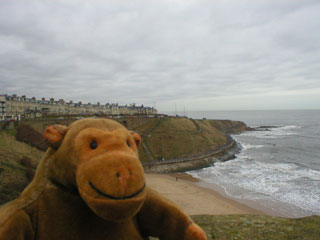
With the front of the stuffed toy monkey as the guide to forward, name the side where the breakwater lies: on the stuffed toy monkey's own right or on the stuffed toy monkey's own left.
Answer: on the stuffed toy monkey's own left

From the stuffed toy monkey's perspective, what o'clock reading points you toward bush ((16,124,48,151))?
The bush is roughly at 7 o'clock from the stuffed toy monkey.

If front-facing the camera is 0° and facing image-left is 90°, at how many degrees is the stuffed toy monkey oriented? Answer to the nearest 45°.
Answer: approximately 315°

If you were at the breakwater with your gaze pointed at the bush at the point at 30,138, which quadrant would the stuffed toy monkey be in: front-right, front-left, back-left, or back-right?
front-left

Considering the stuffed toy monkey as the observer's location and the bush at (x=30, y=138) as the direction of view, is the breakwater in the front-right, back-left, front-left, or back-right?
front-right
